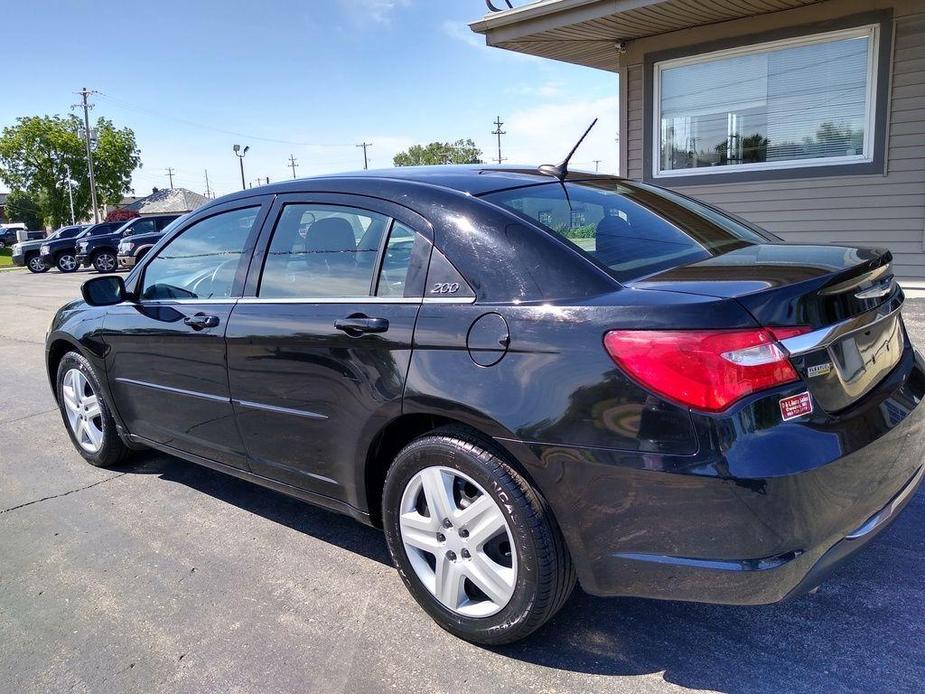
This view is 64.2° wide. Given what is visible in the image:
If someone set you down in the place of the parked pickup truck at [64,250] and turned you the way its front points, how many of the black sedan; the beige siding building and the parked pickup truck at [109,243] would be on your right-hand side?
0

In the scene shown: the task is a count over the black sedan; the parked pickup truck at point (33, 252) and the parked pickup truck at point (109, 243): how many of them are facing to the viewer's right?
0

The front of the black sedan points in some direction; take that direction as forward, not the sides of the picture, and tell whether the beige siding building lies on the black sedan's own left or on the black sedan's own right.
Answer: on the black sedan's own right

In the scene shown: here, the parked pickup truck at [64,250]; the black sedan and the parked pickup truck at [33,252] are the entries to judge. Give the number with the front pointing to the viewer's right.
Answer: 0

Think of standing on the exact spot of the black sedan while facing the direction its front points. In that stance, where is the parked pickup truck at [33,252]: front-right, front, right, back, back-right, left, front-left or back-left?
front

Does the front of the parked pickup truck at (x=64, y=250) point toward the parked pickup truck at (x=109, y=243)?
no

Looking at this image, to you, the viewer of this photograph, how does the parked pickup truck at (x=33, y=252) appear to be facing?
facing the viewer and to the left of the viewer

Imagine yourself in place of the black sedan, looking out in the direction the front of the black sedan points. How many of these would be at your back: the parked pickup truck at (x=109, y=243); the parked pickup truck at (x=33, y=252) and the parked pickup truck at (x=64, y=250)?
0

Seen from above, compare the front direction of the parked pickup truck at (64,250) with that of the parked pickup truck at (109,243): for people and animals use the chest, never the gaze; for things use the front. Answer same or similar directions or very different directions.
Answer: same or similar directions

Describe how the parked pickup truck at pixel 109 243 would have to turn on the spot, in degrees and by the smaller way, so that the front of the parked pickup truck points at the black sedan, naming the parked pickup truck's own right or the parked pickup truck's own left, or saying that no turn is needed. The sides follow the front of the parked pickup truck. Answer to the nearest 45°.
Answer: approximately 45° to the parked pickup truck's own left

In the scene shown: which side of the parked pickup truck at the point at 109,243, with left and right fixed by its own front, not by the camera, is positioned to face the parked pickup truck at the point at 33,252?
right

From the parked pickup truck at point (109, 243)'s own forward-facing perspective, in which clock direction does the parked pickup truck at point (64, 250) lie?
the parked pickup truck at point (64, 250) is roughly at 3 o'clock from the parked pickup truck at point (109, 243).

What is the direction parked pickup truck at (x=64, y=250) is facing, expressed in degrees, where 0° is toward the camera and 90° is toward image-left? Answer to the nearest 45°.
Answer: approximately 45°

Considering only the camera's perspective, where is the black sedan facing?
facing away from the viewer and to the left of the viewer

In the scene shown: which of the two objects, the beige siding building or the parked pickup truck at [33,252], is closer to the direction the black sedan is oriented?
the parked pickup truck

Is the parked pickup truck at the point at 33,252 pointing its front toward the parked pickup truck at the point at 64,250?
no

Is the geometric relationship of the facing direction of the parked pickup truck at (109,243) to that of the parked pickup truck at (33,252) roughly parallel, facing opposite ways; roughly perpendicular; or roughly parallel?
roughly parallel

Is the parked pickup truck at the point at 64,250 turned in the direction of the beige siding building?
no

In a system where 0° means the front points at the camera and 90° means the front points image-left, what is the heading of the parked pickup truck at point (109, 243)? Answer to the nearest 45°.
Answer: approximately 45°

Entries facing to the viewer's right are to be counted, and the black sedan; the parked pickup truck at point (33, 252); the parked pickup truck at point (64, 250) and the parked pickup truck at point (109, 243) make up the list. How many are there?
0
